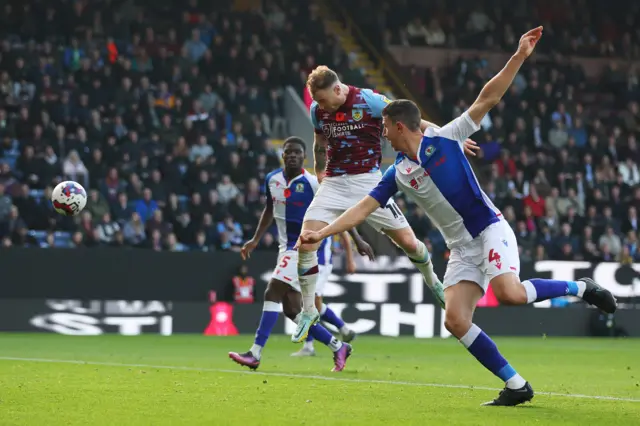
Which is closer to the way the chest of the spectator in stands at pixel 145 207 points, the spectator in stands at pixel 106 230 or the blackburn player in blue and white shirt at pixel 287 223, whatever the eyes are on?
the blackburn player in blue and white shirt

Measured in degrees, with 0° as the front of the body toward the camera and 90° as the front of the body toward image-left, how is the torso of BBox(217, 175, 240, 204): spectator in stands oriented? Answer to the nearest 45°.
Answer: approximately 0°

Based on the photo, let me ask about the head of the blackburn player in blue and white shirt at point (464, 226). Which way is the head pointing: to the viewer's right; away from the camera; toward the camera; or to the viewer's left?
to the viewer's left

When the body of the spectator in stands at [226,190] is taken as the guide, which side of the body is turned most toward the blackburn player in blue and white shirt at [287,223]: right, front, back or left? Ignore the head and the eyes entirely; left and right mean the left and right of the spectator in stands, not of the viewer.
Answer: front

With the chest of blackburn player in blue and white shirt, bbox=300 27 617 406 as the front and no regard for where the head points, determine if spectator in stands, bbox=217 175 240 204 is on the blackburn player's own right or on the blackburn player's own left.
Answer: on the blackburn player's own right

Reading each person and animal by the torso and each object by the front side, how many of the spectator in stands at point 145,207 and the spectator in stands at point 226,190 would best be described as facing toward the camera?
2

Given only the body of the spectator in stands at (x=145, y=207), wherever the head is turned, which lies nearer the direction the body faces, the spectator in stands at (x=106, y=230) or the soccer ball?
the soccer ball

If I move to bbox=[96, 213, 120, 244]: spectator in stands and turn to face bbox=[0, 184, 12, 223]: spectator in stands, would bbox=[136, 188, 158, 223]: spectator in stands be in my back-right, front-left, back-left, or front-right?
back-right

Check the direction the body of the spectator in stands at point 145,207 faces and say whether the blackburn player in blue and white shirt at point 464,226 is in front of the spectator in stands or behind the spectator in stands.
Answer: in front
